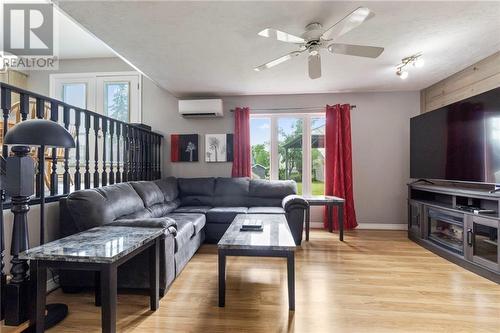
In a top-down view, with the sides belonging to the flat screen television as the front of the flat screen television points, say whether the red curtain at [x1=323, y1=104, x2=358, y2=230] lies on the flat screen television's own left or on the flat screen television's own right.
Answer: on the flat screen television's own right

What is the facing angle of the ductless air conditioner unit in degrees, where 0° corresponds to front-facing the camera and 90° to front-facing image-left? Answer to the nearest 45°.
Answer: approximately 0°

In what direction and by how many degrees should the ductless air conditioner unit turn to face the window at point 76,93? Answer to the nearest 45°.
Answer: approximately 90° to its right

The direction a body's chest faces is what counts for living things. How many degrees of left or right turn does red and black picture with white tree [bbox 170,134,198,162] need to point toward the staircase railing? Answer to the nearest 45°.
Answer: approximately 45° to its right

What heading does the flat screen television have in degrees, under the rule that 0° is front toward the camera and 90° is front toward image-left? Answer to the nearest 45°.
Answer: approximately 45°

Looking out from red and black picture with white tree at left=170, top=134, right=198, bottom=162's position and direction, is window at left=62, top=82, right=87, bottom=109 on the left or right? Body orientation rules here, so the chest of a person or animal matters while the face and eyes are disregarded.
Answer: on its right

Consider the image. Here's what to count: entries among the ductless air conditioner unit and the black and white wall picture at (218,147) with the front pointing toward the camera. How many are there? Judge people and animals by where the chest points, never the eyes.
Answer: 2

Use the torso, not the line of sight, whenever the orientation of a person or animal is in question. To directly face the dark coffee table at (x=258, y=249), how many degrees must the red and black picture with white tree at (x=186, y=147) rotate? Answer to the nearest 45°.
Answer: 0° — it already faces it

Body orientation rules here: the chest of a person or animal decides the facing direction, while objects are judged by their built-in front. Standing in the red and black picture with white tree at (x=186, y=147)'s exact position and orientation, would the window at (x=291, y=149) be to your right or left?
on your left

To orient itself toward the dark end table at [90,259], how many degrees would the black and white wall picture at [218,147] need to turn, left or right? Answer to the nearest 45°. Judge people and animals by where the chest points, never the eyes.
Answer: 0° — it already faces it
